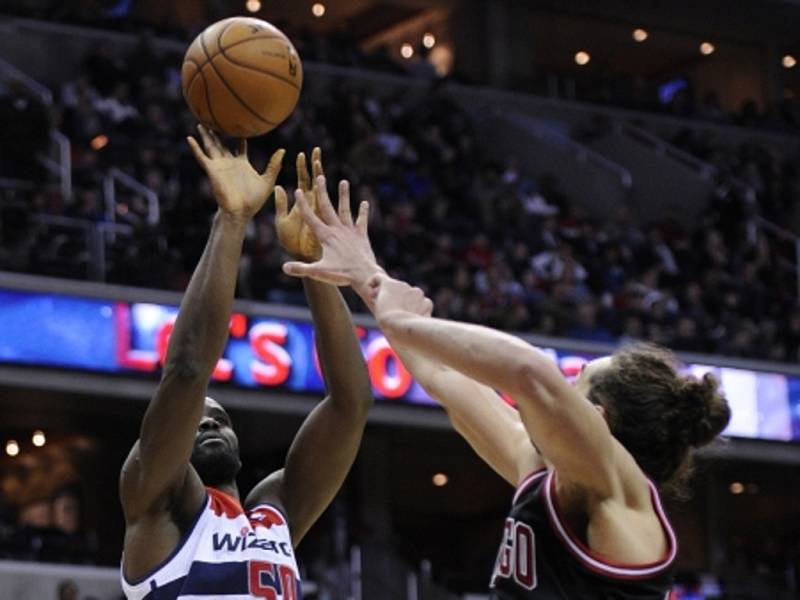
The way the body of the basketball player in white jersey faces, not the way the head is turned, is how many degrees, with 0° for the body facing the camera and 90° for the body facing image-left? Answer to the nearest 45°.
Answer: approximately 315°

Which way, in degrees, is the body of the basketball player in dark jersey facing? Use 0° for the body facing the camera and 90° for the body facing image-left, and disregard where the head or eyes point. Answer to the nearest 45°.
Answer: approximately 90°

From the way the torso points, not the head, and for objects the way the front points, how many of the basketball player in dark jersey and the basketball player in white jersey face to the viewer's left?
1

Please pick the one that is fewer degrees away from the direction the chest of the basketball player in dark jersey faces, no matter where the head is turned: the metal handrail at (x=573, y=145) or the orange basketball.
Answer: the orange basketball

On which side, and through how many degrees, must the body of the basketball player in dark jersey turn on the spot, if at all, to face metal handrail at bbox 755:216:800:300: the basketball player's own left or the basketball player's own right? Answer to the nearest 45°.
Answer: approximately 90° to the basketball player's own right

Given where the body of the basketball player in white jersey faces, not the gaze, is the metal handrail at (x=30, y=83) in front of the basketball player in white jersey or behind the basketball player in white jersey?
behind

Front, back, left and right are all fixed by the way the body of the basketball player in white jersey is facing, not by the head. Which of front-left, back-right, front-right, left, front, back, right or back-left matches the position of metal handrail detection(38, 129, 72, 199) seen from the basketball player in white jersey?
back-left

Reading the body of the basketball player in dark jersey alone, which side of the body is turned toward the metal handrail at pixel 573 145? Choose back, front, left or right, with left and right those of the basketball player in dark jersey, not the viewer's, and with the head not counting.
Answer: right

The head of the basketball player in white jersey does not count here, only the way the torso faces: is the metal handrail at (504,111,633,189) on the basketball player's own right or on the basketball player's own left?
on the basketball player's own left

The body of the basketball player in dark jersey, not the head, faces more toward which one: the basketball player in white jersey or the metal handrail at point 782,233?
the basketball player in white jersey
